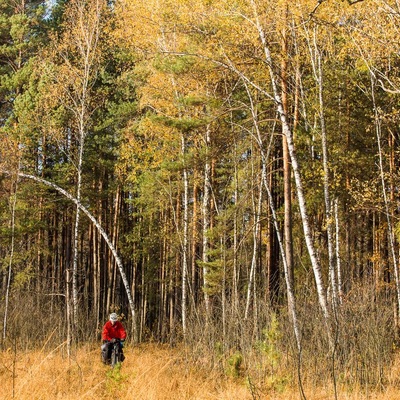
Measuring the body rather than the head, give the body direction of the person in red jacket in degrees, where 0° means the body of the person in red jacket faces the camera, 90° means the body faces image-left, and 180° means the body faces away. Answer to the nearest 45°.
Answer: approximately 0°
